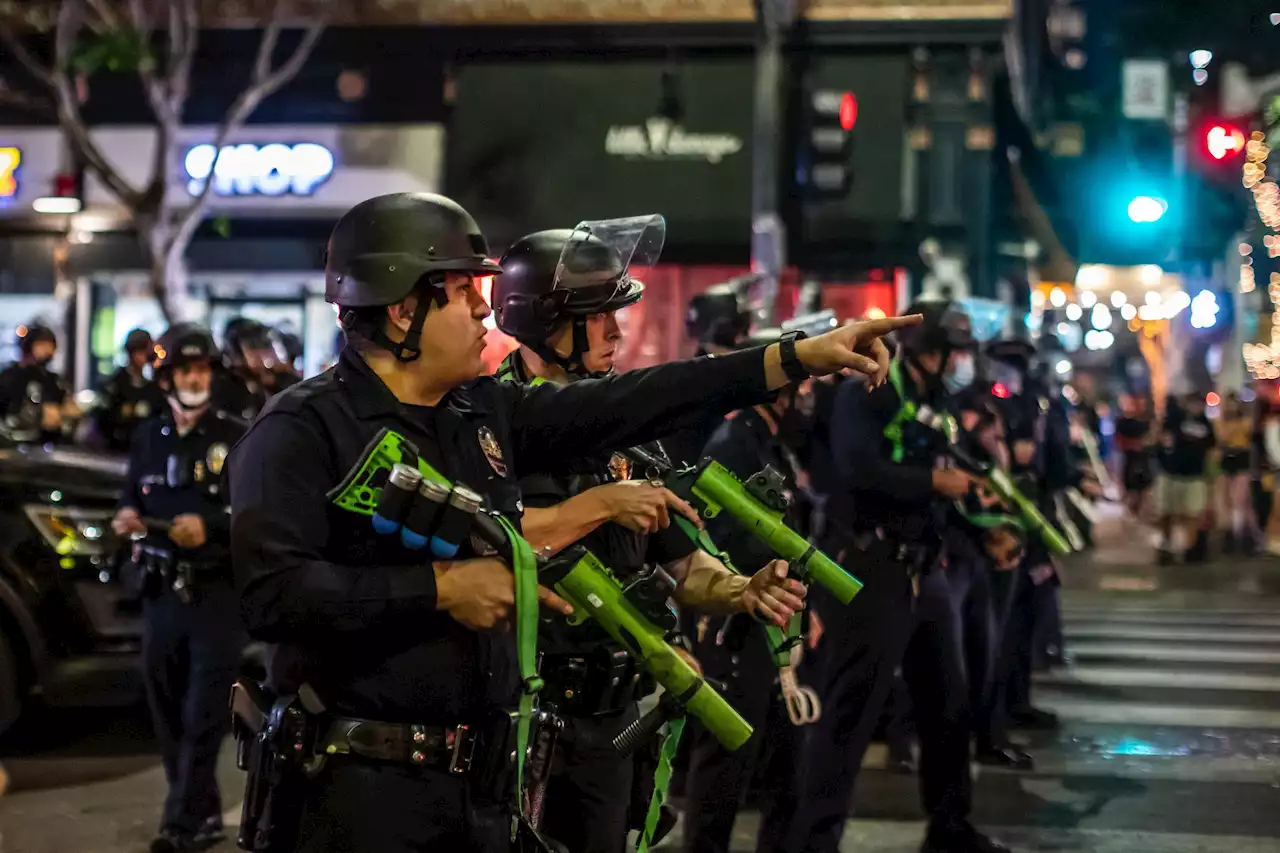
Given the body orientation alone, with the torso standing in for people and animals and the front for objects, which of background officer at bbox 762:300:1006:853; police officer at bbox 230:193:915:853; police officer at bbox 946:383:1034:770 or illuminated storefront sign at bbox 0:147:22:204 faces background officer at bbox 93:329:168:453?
the illuminated storefront sign

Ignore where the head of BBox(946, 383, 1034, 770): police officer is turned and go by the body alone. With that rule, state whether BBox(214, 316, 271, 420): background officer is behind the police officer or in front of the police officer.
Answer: behind

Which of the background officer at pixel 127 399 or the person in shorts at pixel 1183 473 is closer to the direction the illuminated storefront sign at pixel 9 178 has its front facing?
the background officer

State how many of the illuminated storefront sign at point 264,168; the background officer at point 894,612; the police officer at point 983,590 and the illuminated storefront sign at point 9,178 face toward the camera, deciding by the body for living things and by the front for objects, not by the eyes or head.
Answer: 2

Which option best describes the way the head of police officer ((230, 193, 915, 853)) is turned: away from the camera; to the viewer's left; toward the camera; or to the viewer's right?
to the viewer's right

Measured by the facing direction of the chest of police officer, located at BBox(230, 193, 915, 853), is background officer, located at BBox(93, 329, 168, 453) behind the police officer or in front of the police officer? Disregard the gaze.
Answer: behind

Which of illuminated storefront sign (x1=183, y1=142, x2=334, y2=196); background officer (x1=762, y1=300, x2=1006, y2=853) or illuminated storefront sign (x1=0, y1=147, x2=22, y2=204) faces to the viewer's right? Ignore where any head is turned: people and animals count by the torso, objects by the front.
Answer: the background officer

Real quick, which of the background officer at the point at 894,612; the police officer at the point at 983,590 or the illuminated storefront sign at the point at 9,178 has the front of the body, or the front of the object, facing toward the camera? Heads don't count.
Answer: the illuminated storefront sign

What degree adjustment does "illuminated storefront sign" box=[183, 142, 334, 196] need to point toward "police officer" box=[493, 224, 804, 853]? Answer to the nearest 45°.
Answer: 0° — it already faces them

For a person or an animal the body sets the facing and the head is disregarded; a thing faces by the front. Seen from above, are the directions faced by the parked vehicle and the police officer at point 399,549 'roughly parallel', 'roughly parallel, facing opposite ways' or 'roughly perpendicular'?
roughly parallel

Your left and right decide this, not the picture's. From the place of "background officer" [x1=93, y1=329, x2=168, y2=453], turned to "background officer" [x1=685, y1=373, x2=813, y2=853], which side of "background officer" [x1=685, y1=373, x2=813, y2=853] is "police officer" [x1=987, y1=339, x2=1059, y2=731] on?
left

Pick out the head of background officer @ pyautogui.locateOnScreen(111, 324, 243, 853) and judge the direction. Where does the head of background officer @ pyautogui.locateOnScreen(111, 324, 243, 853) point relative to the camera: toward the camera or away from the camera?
toward the camera

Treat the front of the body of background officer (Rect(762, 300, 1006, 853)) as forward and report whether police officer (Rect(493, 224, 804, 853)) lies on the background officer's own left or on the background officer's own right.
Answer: on the background officer's own right

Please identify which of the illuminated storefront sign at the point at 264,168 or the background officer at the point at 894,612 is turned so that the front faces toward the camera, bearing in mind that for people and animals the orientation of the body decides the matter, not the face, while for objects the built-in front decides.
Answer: the illuminated storefront sign

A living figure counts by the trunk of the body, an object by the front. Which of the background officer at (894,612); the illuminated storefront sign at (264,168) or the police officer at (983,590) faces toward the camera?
the illuminated storefront sign

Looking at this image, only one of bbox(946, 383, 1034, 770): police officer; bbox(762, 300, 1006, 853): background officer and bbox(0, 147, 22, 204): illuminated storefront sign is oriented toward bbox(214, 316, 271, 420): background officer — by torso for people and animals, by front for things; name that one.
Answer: the illuminated storefront sign

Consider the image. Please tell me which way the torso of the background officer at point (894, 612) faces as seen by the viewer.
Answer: to the viewer's right
